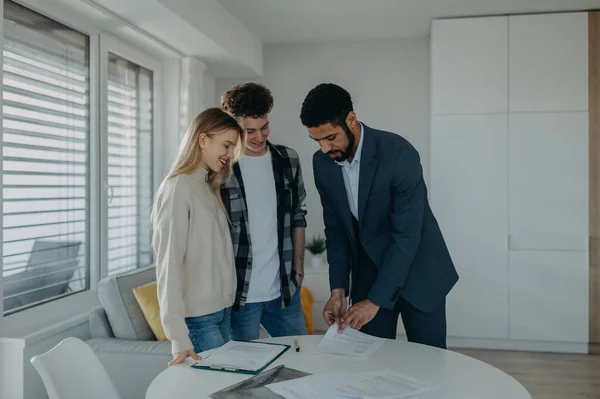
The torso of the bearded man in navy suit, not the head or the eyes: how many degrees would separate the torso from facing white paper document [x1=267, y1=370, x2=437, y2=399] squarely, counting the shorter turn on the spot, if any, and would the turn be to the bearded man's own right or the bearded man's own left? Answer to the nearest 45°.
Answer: approximately 45° to the bearded man's own left

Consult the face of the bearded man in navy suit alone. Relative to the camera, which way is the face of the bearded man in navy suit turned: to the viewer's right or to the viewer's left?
to the viewer's left

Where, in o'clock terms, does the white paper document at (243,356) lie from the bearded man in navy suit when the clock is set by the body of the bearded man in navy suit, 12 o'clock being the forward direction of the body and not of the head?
The white paper document is roughly at 12 o'clock from the bearded man in navy suit.

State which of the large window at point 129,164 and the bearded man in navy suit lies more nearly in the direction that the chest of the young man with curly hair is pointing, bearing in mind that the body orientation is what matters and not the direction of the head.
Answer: the bearded man in navy suit

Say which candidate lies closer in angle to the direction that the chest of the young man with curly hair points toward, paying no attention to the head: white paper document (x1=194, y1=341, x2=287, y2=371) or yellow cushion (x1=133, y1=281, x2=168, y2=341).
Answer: the white paper document

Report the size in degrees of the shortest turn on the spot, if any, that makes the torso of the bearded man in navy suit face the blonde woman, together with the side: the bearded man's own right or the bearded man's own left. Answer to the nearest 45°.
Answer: approximately 45° to the bearded man's own right

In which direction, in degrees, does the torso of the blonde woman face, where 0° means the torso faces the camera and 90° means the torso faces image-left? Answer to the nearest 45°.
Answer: approximately 315°

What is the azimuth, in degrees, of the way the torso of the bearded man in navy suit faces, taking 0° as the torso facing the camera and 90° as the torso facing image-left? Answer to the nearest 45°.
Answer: approximately 45°

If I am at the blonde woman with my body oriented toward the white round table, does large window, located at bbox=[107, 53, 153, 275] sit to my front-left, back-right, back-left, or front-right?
back-left

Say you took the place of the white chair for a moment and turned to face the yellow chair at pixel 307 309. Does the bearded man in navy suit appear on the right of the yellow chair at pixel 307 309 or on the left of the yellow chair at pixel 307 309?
right
